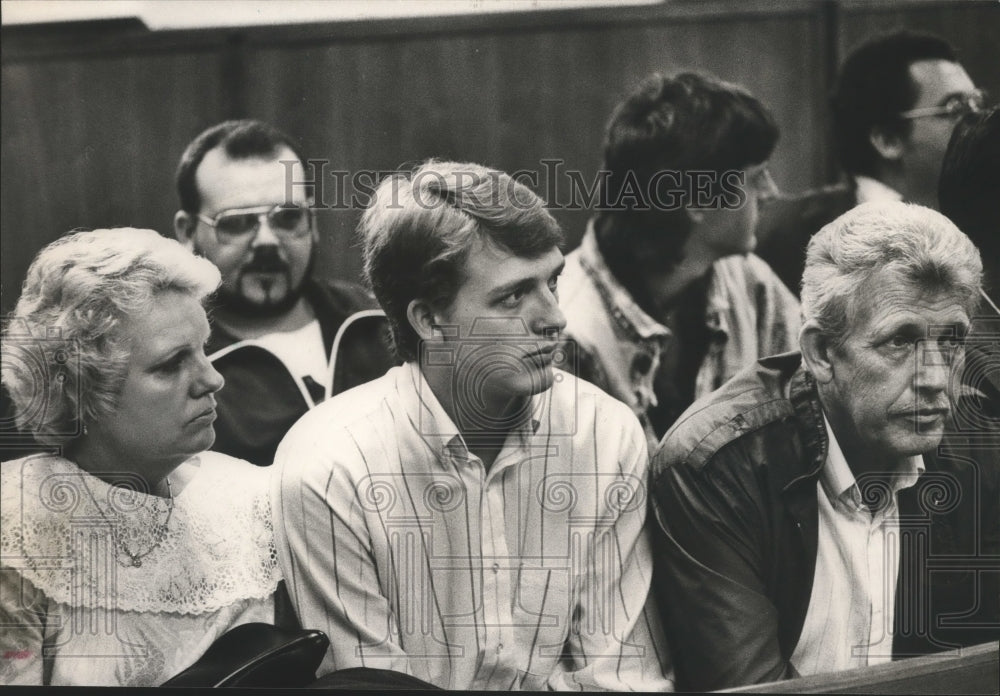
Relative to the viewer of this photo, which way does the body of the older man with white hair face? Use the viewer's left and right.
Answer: facing the viewer and to the right of the viewer

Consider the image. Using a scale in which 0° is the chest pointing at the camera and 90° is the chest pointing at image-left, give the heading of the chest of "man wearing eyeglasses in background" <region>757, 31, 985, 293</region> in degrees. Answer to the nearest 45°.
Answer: approximately 270°

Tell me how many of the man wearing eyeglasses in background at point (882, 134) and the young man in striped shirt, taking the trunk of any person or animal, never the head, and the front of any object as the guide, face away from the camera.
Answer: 0

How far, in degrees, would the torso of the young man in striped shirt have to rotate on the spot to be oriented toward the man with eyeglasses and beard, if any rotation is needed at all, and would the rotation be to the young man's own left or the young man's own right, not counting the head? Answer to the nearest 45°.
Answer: approximately 135° to the young man's own right

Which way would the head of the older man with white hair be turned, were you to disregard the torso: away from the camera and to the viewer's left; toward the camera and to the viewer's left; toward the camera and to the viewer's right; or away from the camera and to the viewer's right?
toward the camera and to the viewer's right

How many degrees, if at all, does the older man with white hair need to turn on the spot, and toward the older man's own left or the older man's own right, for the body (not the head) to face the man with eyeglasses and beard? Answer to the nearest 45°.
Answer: approximately 135° to the older man's own right

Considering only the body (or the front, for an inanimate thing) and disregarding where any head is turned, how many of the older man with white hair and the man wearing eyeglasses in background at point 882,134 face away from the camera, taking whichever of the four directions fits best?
0

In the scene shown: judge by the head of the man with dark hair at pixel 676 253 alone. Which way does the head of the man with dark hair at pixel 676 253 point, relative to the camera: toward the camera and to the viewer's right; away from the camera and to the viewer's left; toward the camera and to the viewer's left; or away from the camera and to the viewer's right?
away from the camera and to the viewer's right

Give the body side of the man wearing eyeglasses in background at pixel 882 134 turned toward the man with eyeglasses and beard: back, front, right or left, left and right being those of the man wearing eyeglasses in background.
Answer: back

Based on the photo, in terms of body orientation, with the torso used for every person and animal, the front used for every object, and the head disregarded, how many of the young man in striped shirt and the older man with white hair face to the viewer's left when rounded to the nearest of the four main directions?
0
